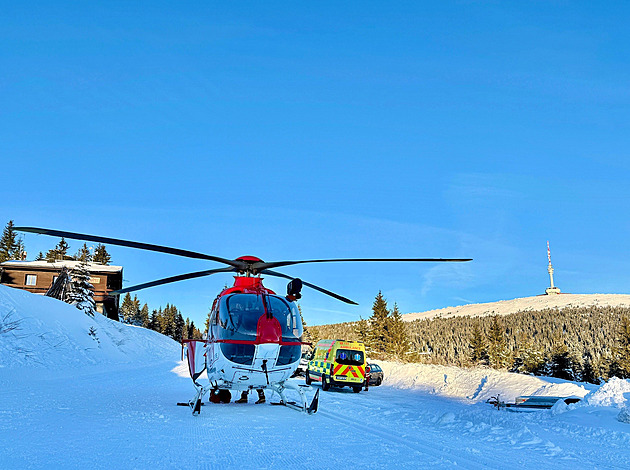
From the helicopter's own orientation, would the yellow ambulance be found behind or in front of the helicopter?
behind

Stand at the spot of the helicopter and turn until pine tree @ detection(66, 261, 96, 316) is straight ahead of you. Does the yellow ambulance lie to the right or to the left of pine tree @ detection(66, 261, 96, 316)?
right

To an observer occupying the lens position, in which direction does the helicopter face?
facing the viewer

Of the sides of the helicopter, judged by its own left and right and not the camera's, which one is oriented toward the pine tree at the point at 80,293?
back
